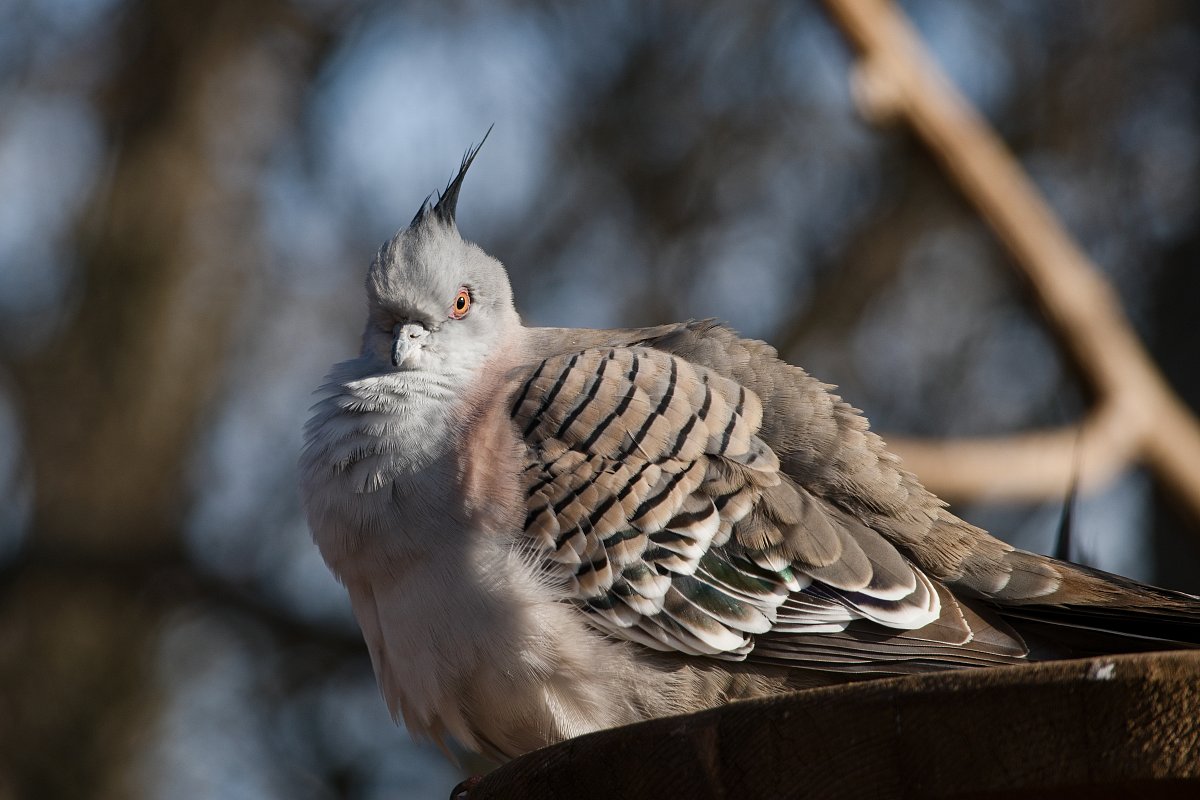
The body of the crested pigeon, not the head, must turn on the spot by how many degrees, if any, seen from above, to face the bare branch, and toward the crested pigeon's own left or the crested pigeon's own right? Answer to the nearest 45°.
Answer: approximately 180°

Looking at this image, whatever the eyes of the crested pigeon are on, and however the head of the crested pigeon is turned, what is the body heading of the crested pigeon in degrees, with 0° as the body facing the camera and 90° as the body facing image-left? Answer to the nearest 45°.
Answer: approximately 45°
